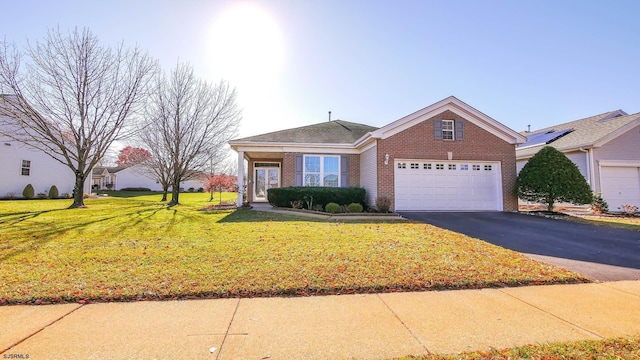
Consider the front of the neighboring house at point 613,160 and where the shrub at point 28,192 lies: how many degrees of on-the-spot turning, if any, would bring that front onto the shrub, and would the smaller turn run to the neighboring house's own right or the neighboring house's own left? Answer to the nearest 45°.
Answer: approximately 90° to the neighboring house's own right

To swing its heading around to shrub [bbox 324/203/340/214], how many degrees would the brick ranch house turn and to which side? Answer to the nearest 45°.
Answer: approximately 45° to its right

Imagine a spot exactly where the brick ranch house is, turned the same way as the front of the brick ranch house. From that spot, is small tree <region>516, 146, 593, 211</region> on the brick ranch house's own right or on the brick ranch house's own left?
on the brick ranch house's own left

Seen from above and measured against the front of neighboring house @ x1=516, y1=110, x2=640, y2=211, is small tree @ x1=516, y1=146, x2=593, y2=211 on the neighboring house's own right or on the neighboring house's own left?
on the neighboring house's own right

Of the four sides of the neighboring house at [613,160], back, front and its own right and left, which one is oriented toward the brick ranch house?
right

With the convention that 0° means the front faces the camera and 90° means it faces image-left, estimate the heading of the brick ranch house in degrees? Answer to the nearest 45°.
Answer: approximately 0°

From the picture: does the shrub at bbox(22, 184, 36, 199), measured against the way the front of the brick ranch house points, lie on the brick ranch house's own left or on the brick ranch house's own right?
on the brick ranch house's own right

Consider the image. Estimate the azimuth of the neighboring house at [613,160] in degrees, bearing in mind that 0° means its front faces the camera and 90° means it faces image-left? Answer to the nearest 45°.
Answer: approximately 315°

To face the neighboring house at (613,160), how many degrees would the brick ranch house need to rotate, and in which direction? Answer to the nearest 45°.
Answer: approximately 90° to its left

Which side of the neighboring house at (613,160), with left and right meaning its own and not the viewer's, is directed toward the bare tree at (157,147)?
right

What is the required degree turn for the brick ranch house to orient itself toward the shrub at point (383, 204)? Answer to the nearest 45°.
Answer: approximately 45° to its right
